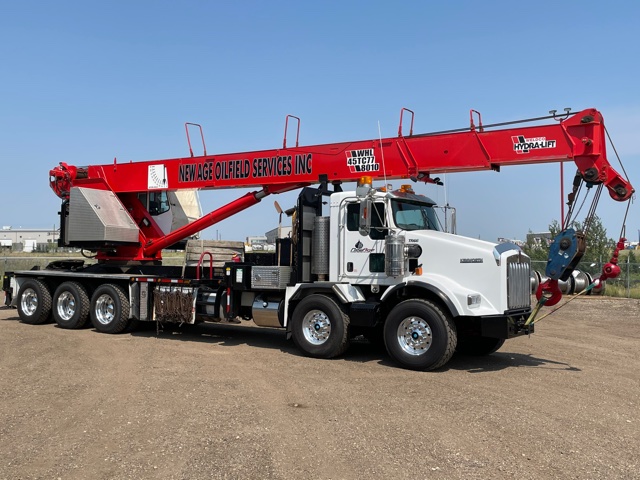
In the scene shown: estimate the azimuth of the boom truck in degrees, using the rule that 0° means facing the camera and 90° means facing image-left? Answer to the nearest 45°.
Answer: approximately 315°

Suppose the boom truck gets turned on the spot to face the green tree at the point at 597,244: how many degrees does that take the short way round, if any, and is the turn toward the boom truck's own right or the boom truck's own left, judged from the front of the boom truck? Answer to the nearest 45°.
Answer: approximately 90° to the boom truck's own left
